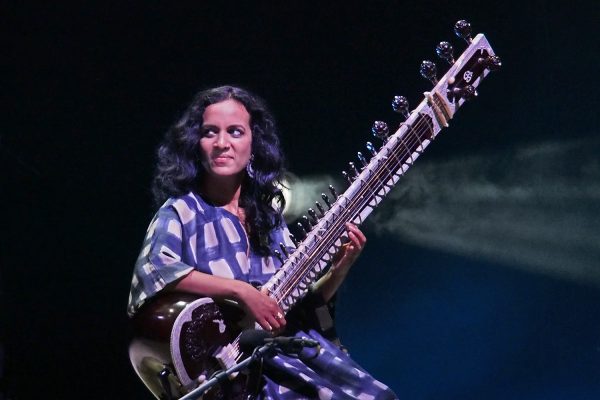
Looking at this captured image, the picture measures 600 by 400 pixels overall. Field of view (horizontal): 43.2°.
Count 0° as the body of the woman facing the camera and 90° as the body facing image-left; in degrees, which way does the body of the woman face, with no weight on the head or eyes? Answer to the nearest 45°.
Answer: approximately 315°

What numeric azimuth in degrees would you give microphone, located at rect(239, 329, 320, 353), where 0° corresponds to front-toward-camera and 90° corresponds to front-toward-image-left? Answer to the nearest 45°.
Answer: approximately 90°

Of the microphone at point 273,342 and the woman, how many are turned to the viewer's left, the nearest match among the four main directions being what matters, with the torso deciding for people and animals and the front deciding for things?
1
